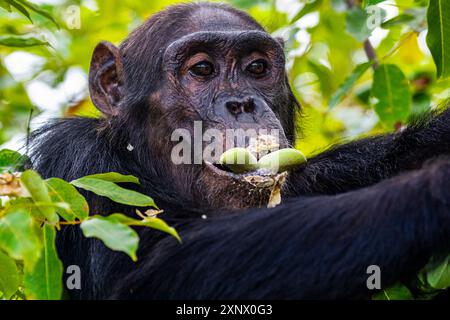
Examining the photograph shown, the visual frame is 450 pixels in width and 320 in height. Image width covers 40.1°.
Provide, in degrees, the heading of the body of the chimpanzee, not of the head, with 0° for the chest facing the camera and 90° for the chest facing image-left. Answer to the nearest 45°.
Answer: approximately 315°
